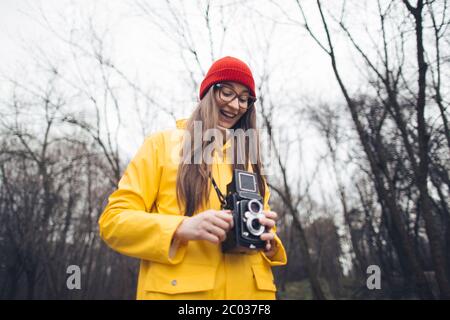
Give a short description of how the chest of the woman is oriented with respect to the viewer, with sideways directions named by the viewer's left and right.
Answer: facing the viewer and to the right of the viewer
